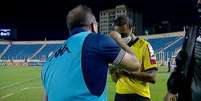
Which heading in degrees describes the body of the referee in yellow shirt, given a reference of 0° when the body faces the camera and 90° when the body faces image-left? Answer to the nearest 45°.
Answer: approximately 45°

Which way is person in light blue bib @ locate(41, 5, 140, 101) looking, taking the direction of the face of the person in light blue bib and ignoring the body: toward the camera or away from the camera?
away from the camera

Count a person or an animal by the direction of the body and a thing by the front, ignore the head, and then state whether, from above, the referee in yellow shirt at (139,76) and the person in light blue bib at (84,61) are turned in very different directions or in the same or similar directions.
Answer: very different directions

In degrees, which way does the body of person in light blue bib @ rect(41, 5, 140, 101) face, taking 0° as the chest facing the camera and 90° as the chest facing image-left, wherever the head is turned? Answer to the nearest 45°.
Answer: approximately 225°
